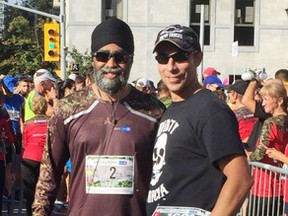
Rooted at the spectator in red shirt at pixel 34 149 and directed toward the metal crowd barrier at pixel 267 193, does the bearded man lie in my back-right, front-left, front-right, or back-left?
front-right

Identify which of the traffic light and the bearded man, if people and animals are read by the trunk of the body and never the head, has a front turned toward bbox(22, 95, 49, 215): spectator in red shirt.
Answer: the traffic light

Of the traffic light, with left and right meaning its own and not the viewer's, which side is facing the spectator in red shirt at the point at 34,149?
front

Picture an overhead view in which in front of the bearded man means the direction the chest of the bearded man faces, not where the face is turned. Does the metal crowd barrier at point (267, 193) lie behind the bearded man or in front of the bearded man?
behind

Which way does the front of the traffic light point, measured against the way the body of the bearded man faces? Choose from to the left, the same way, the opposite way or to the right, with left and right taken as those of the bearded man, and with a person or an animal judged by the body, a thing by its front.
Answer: the same way

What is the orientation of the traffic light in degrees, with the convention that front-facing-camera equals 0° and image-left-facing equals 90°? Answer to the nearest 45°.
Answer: approximately 0°

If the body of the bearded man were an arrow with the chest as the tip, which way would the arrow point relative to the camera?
toward the camera

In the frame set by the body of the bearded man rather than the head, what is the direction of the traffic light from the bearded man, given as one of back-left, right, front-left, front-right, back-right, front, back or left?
back

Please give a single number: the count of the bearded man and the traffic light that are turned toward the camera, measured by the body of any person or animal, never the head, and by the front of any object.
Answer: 2

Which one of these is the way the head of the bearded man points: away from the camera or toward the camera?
toward the camera

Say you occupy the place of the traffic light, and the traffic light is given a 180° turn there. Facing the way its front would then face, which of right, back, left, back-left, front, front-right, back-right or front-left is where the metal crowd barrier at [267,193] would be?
back
